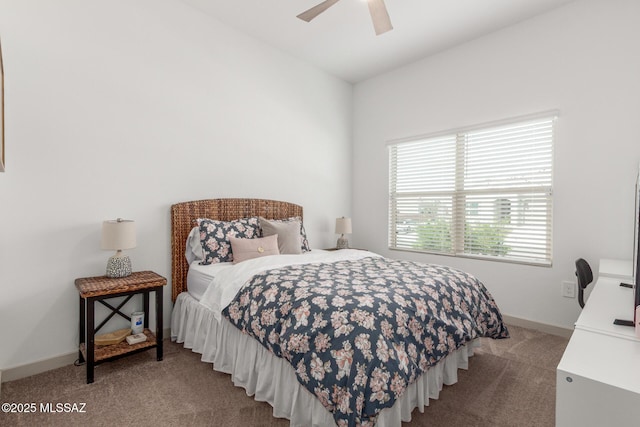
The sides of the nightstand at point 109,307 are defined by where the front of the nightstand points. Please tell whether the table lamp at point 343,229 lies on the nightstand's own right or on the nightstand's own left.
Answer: on the nightstand's own left

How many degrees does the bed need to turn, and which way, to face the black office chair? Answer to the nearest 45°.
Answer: approximately 45° to its left

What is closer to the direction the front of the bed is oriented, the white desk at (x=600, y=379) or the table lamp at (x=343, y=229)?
the white desk

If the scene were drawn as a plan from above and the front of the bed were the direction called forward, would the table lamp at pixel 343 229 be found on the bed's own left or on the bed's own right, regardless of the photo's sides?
on the bed's own left

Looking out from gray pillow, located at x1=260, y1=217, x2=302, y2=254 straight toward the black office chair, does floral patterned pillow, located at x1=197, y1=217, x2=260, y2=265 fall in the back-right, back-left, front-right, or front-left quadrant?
back-right

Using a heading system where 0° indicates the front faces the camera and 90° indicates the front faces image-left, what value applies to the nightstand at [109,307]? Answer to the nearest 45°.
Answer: approximately 315°

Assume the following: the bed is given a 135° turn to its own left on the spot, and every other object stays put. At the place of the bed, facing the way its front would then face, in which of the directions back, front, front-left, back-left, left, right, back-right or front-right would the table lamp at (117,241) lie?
left
